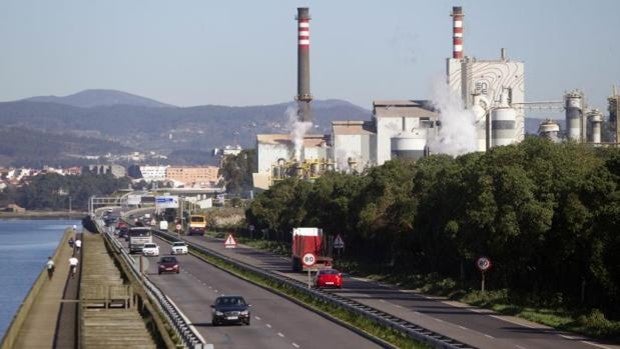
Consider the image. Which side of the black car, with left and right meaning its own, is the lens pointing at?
front
